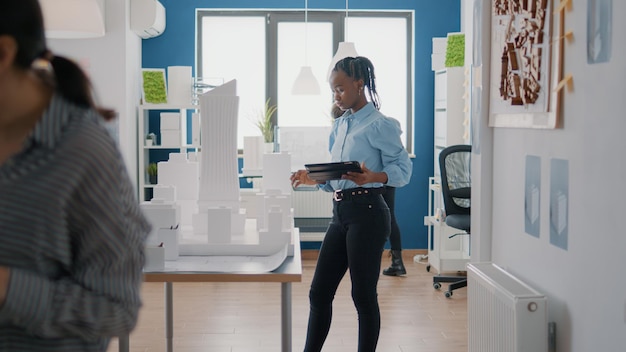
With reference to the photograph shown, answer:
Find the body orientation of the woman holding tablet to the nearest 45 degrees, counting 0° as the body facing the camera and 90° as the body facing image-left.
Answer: approximately 45°

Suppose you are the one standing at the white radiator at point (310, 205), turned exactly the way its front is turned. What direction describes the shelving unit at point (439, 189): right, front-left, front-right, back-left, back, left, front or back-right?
front-left

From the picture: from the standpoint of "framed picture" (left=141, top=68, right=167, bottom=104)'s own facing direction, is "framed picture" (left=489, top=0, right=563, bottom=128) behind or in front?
in front

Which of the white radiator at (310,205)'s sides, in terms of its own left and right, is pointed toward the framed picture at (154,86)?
right

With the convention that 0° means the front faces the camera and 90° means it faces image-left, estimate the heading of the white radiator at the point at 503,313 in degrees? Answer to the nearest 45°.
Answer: approximately 45°

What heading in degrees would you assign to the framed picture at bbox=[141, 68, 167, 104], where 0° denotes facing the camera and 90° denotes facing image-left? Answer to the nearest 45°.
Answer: approximately 0°

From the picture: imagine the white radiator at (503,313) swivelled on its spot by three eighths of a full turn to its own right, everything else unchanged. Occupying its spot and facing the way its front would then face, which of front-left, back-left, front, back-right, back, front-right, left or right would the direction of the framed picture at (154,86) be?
front-left

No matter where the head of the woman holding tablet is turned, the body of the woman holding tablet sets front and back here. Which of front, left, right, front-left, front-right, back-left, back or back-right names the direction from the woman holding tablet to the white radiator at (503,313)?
left

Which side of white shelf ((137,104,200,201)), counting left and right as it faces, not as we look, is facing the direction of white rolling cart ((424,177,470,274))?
left

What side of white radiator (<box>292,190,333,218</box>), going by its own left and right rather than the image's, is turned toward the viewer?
front

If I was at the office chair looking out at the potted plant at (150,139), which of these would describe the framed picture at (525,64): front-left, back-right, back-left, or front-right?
back-left

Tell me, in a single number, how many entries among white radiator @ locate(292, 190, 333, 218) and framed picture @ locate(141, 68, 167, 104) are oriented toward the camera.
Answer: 2

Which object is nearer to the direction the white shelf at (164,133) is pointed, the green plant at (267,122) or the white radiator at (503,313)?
the white radiator

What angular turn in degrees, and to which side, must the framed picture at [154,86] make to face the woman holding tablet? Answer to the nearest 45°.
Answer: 0° — it already faces them
